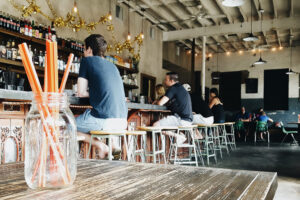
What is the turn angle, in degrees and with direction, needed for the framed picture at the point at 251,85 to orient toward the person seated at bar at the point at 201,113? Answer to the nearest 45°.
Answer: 0° — it already faces them

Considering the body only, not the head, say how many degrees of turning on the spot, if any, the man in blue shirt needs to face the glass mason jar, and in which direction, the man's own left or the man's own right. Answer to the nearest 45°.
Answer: approximately 135° to the man's own left

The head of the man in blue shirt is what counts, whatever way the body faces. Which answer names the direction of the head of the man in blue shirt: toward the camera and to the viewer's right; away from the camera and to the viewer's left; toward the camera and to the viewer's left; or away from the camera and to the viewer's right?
away from the camera and to the viewer's left

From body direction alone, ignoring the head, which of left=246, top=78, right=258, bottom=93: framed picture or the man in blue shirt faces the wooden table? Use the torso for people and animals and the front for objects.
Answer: the framed picture

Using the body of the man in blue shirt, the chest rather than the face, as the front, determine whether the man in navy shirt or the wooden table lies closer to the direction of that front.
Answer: the man in navy shirt

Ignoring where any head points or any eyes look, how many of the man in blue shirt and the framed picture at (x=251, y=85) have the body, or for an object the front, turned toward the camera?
1

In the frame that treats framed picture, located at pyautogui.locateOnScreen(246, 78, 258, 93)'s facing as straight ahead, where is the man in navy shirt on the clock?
The man in navy shirt is roughly at 12 o'clock from the framed picture.

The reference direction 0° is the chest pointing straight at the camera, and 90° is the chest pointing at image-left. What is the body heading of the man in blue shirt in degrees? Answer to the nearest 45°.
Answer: approximately 135°

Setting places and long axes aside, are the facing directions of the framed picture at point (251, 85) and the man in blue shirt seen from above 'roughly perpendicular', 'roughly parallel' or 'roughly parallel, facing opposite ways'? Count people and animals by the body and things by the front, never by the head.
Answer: roughly perpendicular
